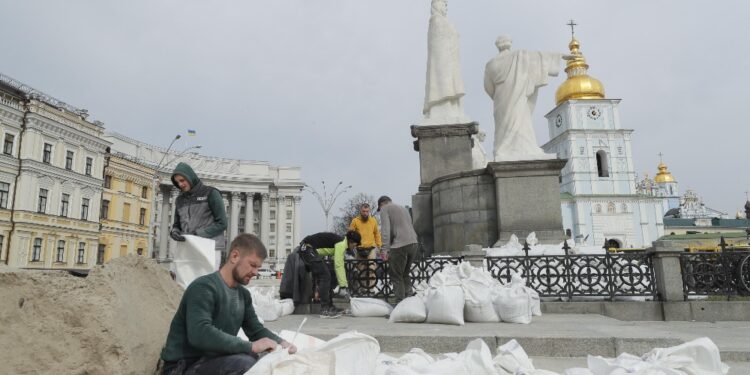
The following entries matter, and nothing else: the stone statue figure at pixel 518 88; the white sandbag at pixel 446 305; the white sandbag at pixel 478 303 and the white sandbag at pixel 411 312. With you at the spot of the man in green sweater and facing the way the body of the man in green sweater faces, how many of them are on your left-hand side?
4

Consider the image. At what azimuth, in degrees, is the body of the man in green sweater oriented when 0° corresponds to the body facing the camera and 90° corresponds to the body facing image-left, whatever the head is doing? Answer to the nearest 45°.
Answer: approximately 315°

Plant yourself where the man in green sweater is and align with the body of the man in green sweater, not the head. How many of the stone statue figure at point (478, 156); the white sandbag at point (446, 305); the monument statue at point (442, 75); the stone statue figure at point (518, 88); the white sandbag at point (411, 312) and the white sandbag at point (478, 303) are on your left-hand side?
6

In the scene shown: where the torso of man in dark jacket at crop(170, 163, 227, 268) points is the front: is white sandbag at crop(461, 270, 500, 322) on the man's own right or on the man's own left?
on the man's own left

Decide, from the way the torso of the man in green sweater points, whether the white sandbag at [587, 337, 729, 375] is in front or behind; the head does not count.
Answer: in front

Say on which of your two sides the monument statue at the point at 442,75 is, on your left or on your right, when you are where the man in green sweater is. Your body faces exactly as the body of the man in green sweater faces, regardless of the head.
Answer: on your left
